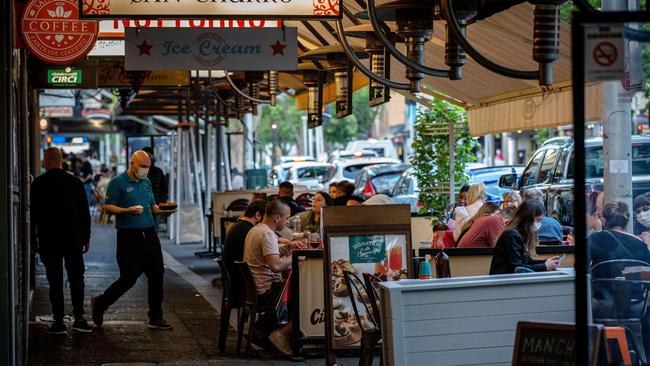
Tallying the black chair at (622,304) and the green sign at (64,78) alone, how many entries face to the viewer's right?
0

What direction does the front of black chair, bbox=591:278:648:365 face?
away from the camera

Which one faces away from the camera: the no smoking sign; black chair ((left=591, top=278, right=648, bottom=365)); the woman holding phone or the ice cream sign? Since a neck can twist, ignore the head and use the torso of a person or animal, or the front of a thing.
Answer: the black chair

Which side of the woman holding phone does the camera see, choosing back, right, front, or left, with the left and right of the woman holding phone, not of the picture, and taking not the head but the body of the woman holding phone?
right

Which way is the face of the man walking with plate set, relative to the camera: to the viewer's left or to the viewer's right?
to the viewer's right

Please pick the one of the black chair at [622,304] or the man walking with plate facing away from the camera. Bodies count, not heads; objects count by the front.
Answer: the black chair

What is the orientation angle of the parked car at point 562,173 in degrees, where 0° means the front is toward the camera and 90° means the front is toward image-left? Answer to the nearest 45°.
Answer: approximately 135°
